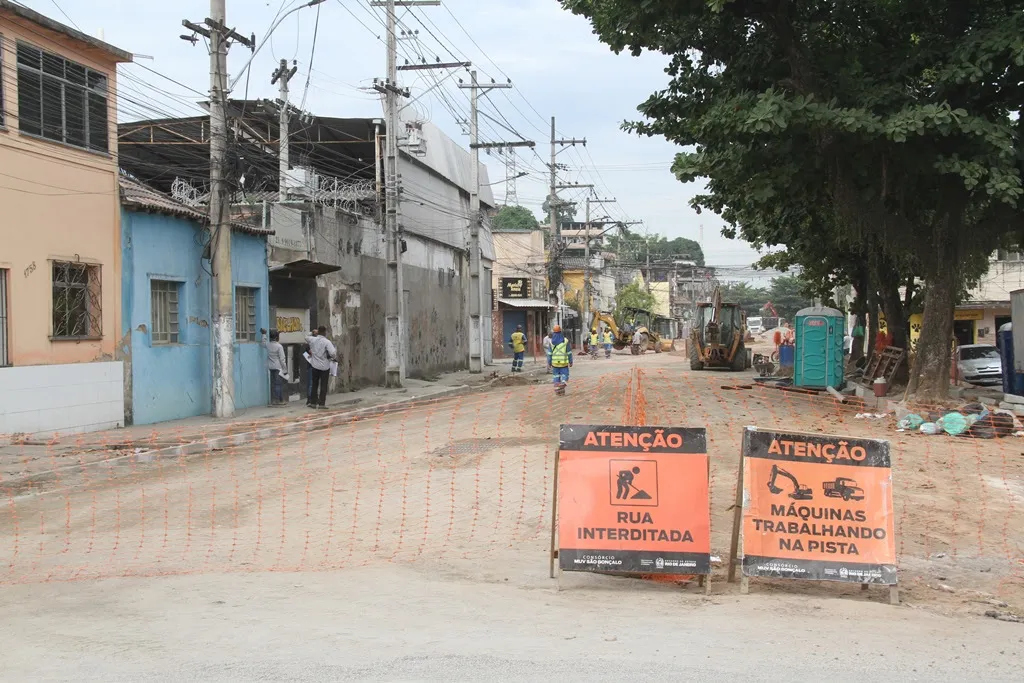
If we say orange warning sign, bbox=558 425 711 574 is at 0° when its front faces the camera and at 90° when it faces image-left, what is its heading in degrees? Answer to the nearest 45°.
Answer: approximately 0°

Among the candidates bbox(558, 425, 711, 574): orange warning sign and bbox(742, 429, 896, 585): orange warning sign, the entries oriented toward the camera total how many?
2

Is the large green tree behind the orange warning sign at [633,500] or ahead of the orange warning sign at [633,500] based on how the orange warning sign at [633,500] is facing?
behind

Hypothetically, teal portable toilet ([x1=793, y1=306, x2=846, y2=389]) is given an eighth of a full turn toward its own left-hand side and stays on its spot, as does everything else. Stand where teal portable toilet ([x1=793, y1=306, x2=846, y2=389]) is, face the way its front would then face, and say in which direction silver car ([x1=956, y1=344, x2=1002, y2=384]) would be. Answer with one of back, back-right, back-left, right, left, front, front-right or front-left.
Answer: left

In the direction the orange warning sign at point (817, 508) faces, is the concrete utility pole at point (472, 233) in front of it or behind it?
behind

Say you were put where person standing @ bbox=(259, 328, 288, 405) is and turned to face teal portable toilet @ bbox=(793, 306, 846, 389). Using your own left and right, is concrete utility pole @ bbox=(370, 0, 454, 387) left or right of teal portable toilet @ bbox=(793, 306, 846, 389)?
left
